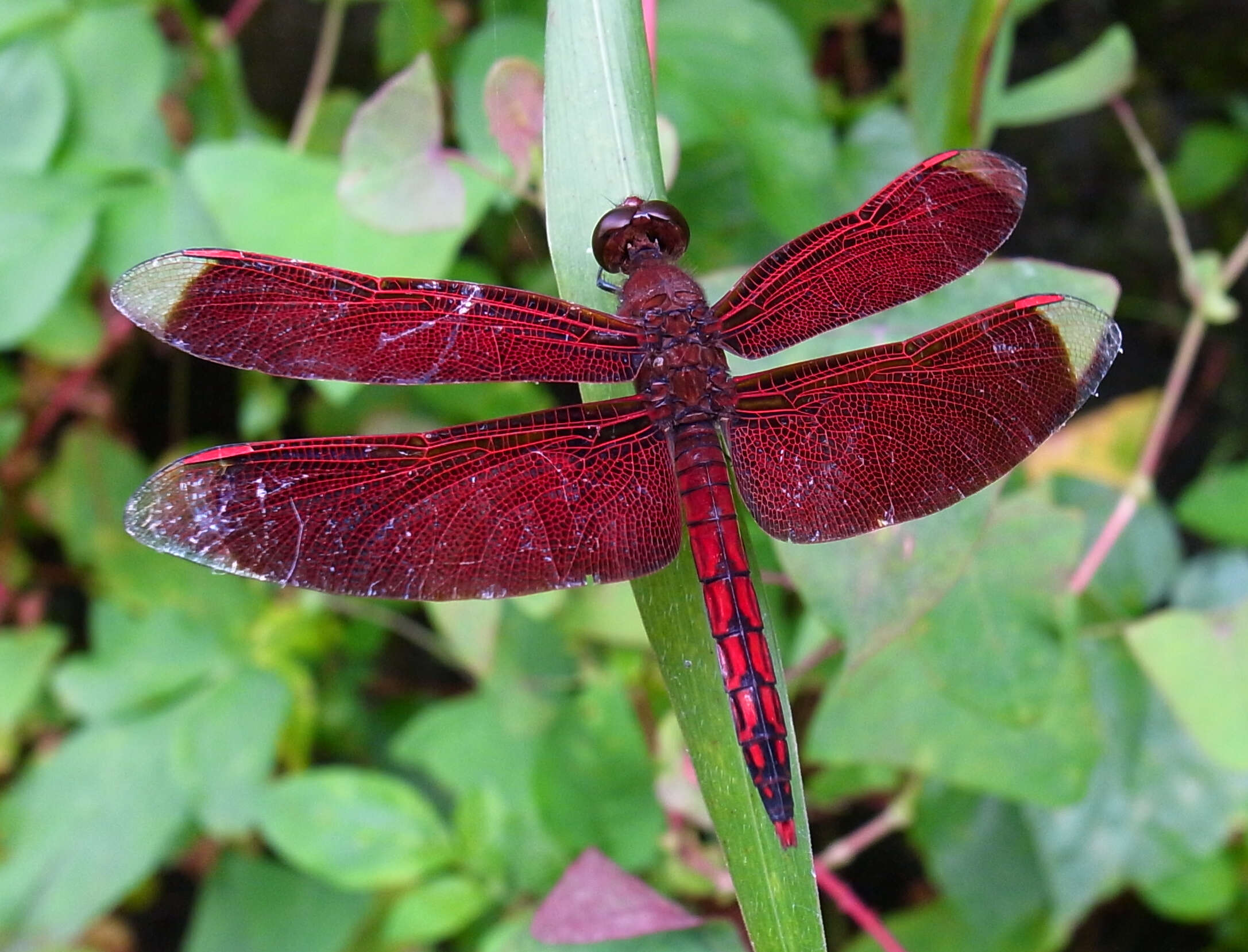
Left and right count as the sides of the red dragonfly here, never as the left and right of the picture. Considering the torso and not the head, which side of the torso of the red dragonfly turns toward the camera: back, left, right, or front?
back
